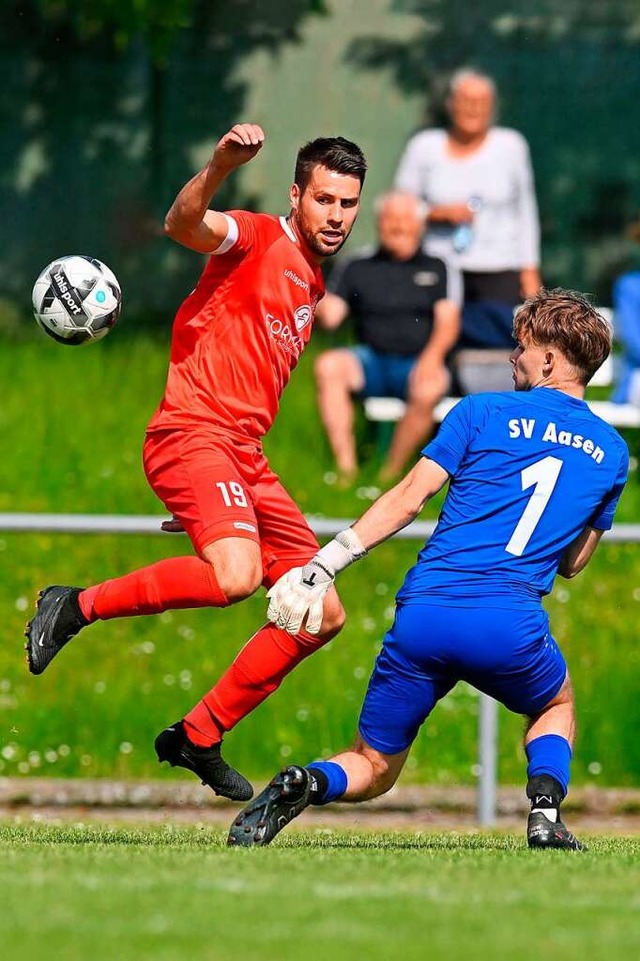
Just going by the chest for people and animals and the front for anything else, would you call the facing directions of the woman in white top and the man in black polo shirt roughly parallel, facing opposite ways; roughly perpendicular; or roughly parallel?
roughly parallel

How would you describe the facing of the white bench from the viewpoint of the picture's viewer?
facing the viewer

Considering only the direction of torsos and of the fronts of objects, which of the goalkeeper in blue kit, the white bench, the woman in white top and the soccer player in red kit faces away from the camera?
the goalkeeper in blue kit

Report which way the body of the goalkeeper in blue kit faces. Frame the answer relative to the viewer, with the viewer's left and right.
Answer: facing away from the viewer

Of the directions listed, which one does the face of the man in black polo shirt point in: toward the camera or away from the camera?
toward the camera

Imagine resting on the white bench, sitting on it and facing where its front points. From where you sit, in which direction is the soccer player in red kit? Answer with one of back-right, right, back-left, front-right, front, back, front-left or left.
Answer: front

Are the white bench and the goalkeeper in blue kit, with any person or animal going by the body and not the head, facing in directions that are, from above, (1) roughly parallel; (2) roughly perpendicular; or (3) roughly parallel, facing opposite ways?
roughly parallel, facing opposite ways

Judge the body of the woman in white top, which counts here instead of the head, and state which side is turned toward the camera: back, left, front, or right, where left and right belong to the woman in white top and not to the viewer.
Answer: front

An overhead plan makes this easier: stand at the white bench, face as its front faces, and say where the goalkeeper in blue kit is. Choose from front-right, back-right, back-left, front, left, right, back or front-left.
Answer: front

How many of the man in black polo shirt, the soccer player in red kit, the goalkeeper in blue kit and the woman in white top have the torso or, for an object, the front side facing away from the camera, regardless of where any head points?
1

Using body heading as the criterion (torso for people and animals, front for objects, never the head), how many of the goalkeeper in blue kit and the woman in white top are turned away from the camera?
1

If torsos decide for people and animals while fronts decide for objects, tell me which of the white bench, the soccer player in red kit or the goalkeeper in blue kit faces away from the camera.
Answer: the goalkeeper in blue kit

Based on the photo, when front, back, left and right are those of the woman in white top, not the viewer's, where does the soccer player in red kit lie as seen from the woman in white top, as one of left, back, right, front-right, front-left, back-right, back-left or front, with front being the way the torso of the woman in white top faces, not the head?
front

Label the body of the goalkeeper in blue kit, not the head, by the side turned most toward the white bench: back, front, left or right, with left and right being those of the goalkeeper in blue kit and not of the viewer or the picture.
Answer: front

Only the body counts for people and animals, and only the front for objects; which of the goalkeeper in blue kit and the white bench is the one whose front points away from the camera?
the goalkeeper in blue kit

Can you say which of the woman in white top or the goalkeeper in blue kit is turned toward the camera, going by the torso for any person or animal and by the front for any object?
the woman in white top
